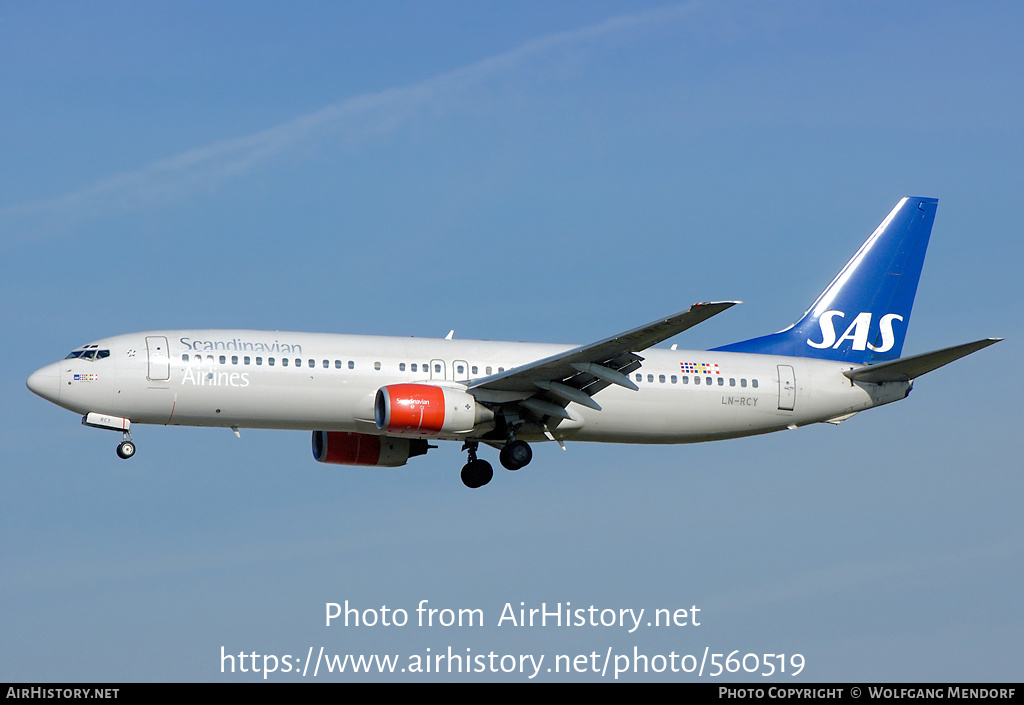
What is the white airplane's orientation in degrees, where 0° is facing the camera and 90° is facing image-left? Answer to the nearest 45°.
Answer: approximately 90°
